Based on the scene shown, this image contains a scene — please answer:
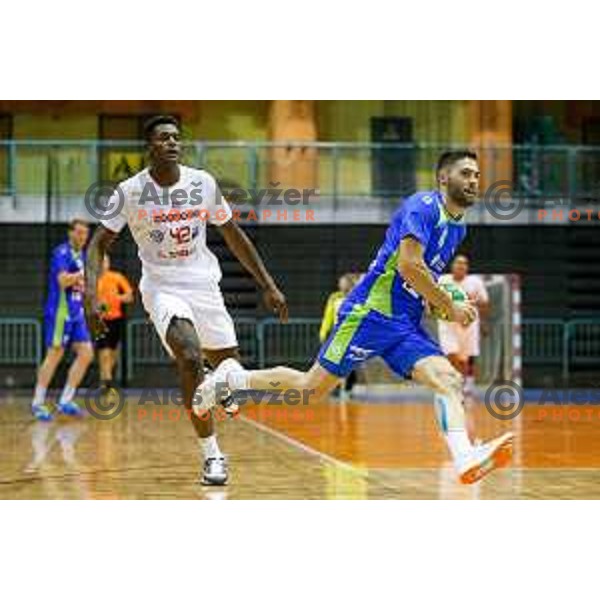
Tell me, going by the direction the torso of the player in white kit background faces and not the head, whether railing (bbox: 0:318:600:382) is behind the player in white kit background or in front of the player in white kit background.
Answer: behind

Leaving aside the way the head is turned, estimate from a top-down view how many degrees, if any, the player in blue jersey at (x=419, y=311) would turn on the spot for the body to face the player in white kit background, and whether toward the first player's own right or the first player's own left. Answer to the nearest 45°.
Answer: approximately 135° to the first player's own left

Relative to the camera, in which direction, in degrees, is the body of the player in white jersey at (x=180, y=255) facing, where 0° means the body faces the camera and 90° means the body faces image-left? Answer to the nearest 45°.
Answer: approximately 0°

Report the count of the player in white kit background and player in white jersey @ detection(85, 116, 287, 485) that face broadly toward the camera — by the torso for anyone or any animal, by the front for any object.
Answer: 2

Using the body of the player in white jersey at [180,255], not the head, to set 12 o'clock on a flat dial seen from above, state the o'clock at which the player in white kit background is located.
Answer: The player in white kit background is roughly at 7 o'clock from the player in white jersey.

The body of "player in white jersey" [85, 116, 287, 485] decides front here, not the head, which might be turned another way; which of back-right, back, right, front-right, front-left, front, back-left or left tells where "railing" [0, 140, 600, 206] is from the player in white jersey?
back

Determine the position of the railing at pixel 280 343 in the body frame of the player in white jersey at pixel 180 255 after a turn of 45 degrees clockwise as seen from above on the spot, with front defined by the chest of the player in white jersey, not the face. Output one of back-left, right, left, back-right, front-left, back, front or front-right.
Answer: back-right
